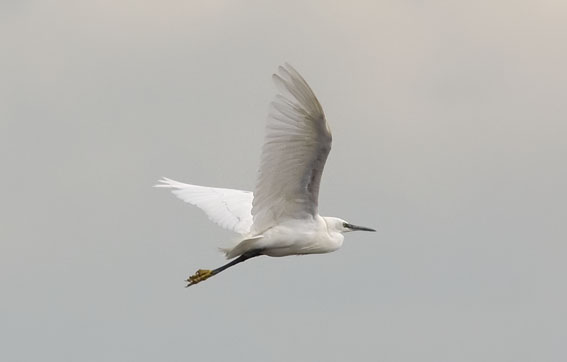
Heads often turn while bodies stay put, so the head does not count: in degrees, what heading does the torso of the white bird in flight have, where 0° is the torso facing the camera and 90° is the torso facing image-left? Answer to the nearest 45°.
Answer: approximately 270°
